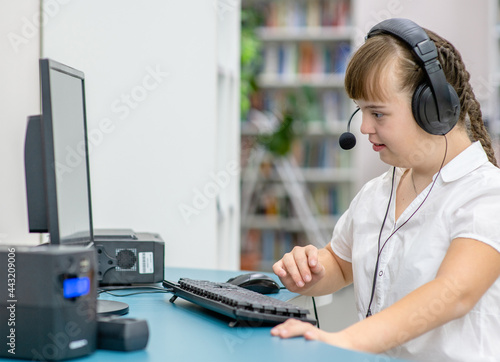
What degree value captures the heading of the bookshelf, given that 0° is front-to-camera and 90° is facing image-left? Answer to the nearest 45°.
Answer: approximately 0°

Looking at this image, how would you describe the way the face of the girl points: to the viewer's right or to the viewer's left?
to the viewer's left

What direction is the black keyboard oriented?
to the viewer's right

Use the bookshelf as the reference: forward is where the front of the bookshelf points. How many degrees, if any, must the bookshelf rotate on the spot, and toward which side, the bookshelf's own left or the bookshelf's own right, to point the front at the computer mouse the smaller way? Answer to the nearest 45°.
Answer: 0° — it already faces it

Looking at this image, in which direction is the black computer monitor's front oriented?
to the viewer's right

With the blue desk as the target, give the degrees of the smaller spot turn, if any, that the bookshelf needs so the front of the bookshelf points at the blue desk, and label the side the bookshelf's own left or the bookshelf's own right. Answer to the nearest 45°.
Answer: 0° — it already faces it
